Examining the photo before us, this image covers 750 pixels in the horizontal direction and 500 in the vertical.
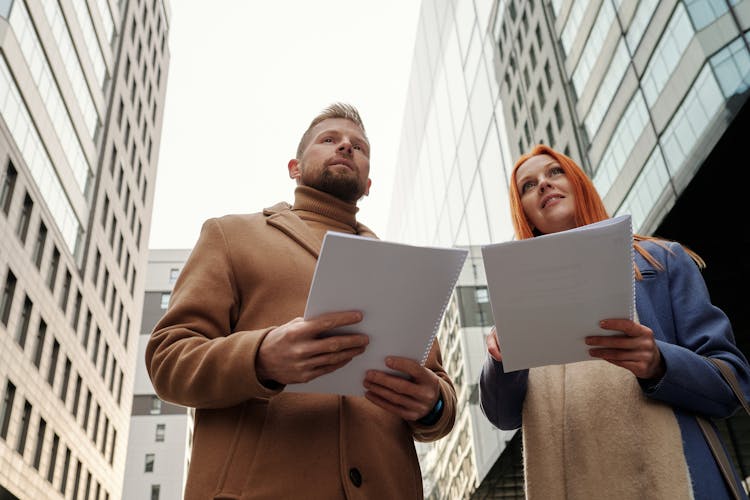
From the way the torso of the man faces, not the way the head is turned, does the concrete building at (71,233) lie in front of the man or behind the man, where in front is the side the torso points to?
behind

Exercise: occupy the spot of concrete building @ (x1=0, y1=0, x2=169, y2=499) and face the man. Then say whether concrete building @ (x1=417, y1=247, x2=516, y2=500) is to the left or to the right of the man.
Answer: left

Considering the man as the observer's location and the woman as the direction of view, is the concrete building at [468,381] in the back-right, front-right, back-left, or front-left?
front-left

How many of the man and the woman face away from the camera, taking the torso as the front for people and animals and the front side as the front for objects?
0

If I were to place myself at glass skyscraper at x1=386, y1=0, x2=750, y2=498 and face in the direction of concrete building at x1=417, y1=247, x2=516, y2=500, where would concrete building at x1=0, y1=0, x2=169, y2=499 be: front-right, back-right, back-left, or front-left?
front-left

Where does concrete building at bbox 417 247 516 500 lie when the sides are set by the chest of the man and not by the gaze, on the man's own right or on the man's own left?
on the man's own left

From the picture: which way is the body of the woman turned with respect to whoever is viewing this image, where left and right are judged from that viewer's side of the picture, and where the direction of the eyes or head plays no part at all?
facing the viewer and to the left of the viewer

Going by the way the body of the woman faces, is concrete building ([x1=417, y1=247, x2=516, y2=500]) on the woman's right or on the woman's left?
on the woman's right

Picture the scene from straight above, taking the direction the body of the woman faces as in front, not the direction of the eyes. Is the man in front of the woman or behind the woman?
in front

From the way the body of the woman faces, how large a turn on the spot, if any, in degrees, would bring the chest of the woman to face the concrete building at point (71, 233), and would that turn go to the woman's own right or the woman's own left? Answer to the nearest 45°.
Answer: approximately 90° to the woman's own right

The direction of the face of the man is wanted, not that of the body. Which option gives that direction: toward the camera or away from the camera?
toward the camera

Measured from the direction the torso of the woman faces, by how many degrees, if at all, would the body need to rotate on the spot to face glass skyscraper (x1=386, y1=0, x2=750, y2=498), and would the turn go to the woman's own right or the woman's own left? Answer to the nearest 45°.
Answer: approximately 135° to the woman's own right
